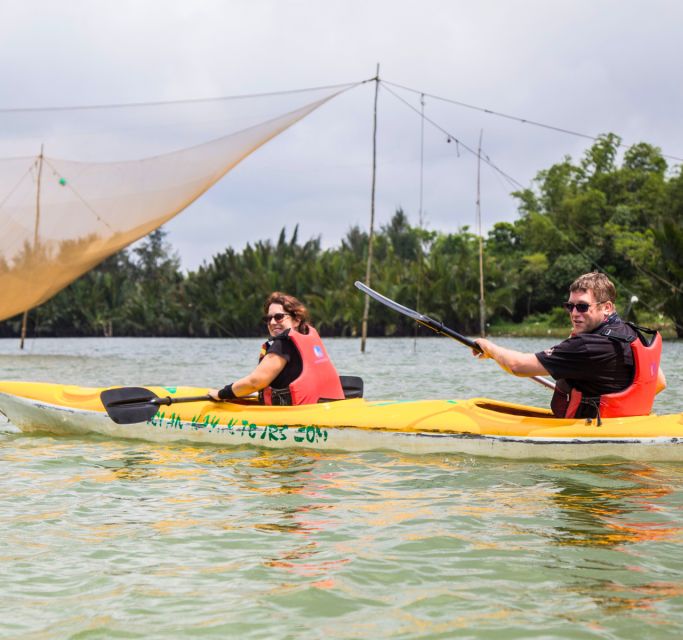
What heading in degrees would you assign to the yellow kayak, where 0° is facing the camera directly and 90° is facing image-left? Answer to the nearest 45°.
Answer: approximately 90°

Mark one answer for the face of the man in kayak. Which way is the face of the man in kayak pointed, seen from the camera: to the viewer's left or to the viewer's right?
to the viewer's left
